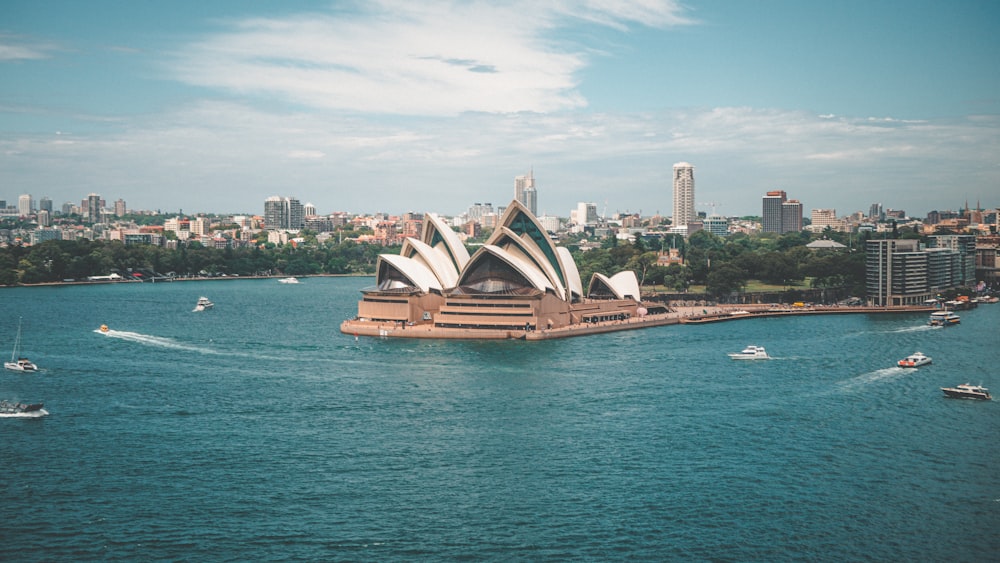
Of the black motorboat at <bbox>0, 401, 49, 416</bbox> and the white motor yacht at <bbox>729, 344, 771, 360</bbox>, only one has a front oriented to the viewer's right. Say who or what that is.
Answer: the black motorboat

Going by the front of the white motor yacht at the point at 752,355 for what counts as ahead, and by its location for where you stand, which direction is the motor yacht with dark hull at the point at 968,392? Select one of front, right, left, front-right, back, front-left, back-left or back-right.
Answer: back-left

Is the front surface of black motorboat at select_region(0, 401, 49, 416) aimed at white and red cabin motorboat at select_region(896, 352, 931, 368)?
yes

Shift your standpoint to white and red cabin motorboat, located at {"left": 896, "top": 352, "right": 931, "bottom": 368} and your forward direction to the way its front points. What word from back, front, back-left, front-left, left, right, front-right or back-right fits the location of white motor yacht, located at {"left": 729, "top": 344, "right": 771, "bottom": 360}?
back-left

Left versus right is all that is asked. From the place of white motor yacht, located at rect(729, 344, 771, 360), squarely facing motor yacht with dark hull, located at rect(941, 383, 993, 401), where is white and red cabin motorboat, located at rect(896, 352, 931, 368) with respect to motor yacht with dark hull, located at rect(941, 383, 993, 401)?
left

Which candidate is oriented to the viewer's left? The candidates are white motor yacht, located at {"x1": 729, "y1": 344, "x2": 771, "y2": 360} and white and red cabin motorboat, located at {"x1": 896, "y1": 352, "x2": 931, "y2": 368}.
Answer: white motor yacht, located at {"x1": 729, "y1": 344, "x2": 771, "y2": 360}

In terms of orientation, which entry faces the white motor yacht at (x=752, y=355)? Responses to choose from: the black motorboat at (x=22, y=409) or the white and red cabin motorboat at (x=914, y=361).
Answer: the black motorboat

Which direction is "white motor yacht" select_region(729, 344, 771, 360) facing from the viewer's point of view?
to the viewer's left

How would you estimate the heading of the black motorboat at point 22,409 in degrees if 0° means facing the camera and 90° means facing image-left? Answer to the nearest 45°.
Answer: approximately 270°

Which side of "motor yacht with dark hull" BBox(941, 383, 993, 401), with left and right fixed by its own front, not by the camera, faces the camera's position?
left
